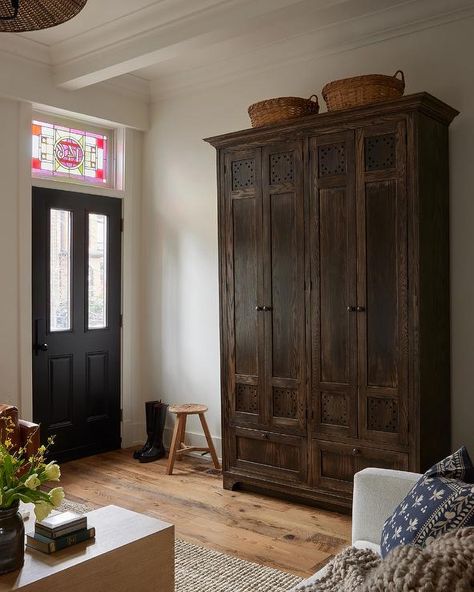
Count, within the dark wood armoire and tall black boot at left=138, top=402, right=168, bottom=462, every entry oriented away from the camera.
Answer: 0

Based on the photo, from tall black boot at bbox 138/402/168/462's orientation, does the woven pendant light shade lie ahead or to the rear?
ahead

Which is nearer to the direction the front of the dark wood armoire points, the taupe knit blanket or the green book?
the green book

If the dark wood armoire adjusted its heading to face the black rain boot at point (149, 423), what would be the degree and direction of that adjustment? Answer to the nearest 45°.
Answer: approximately 90° to its right

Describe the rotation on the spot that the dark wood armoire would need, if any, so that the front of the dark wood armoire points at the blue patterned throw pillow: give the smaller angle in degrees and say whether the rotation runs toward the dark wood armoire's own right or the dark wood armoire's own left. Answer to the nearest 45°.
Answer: approximately 45° to the dark wood armoire's own left

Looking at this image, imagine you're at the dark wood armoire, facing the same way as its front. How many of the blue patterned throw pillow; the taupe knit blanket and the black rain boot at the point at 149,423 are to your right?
1

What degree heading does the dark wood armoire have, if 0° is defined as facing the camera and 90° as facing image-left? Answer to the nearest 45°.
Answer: approximately 45°

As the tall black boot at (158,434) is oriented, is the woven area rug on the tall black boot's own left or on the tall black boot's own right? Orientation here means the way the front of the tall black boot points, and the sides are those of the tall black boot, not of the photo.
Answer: on the tall black boot's own left

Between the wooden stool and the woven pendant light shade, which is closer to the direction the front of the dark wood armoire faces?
the woven pendant light shade

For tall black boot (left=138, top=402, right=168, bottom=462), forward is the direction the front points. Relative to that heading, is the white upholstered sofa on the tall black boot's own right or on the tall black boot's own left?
on the tall black boot's own left

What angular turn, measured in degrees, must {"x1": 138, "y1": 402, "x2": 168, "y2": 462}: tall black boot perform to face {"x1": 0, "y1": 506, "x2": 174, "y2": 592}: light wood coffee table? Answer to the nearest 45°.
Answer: approximately 45° to its left
